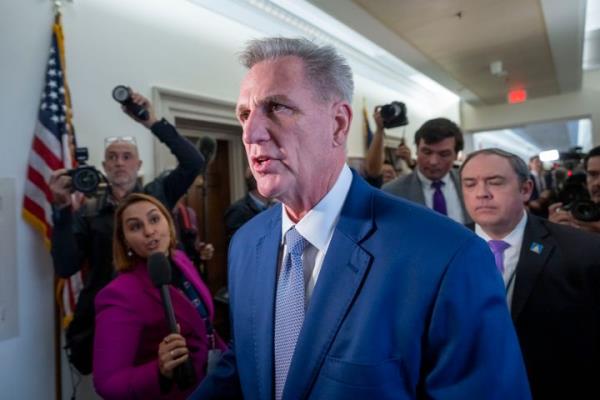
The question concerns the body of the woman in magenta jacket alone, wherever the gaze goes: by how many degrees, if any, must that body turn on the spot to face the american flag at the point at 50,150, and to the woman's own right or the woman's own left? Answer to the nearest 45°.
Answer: approximately 180°

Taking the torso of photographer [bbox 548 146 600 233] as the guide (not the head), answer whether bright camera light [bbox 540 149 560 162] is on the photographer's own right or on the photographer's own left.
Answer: on the photographer's own right

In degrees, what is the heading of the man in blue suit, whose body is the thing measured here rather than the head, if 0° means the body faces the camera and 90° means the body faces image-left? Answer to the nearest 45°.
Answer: approximately 45°

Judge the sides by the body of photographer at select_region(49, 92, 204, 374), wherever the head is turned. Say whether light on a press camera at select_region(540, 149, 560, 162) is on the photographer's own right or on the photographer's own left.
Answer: on the photographer's own left

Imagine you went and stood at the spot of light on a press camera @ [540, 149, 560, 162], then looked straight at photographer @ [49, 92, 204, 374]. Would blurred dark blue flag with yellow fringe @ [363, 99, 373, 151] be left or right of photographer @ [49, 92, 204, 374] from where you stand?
right
